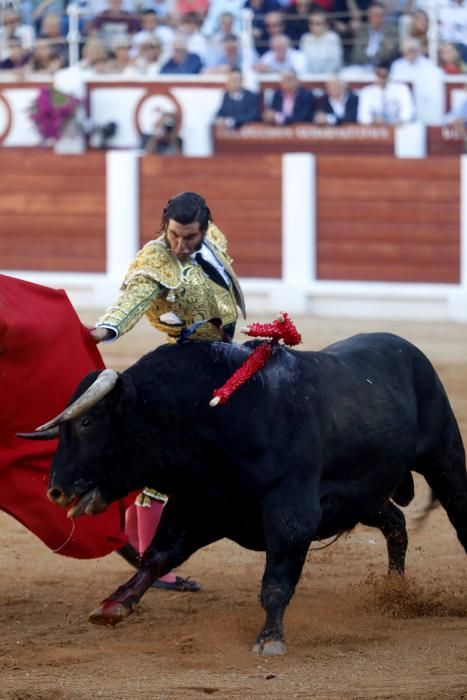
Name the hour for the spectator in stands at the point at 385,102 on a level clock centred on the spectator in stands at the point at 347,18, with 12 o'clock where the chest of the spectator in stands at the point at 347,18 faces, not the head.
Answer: the spectator in stands at the point at 385,102 is roughly at 11 o'clock from the spectator in stands at the point at 347,18.

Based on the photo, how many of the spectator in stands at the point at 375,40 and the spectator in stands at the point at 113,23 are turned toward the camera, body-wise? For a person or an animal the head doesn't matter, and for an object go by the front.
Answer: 2

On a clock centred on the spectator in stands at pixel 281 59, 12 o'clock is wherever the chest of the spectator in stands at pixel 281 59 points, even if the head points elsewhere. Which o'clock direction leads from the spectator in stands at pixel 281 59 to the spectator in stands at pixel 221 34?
the spectator in stands at pixel 221 34 is roughly at 4 o'clock from the spectator in stands at pixel 281 59.

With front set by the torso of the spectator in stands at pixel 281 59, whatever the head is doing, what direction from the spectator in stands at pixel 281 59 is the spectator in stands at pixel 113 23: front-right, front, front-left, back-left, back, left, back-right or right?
back-right
